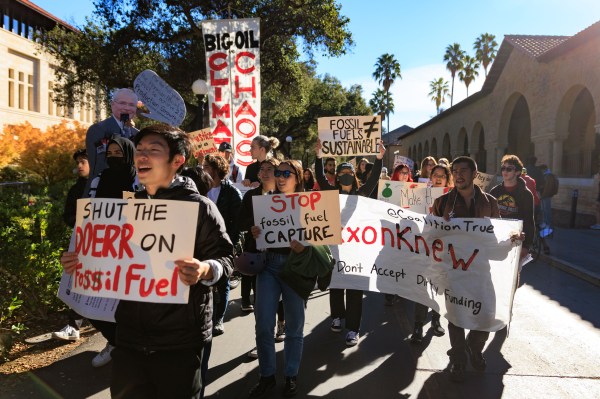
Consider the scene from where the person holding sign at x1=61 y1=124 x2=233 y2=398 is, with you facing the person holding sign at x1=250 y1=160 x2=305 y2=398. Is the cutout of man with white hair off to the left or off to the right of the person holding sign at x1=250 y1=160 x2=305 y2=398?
left

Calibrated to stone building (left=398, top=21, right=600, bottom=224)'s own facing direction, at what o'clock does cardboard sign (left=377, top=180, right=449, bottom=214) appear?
The cardboard sign is roughly at 11 o'clock from the stone building.

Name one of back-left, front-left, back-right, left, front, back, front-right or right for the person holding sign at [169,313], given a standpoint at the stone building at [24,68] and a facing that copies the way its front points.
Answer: front-right

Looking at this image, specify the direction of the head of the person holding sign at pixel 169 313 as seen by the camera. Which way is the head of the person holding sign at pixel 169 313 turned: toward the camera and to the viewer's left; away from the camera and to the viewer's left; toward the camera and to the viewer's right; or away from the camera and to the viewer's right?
toward the camera and to the viewer's left

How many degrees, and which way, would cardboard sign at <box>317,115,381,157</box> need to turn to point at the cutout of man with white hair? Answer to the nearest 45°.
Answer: approximately 45° to its right

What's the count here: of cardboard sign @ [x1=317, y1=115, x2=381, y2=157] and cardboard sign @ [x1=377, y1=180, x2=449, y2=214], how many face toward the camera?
2

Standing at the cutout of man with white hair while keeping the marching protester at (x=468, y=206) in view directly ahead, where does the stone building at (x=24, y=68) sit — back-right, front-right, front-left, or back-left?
back-left

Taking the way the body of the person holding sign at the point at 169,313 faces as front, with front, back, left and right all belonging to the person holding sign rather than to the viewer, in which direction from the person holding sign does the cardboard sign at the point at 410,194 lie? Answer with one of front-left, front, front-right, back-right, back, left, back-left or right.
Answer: back

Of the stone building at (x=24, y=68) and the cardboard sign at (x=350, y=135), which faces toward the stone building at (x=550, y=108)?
the stone building at (x=24, y=68)

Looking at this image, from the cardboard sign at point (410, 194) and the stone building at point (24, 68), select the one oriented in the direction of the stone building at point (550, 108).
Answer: the stone building at point (24, 68)

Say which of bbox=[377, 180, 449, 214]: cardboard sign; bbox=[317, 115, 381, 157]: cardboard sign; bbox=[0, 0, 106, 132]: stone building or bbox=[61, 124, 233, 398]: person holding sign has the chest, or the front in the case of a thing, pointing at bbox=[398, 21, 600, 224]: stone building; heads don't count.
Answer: bbox=[0, 0, 106, 132]: stone building

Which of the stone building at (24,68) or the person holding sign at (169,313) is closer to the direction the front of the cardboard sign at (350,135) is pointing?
the person holding sign
